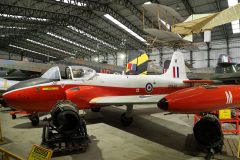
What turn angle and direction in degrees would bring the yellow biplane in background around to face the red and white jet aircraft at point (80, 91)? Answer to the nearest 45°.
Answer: approximately 90° to its left

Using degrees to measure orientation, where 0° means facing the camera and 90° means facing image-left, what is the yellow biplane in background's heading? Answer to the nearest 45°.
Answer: approximately 135°
